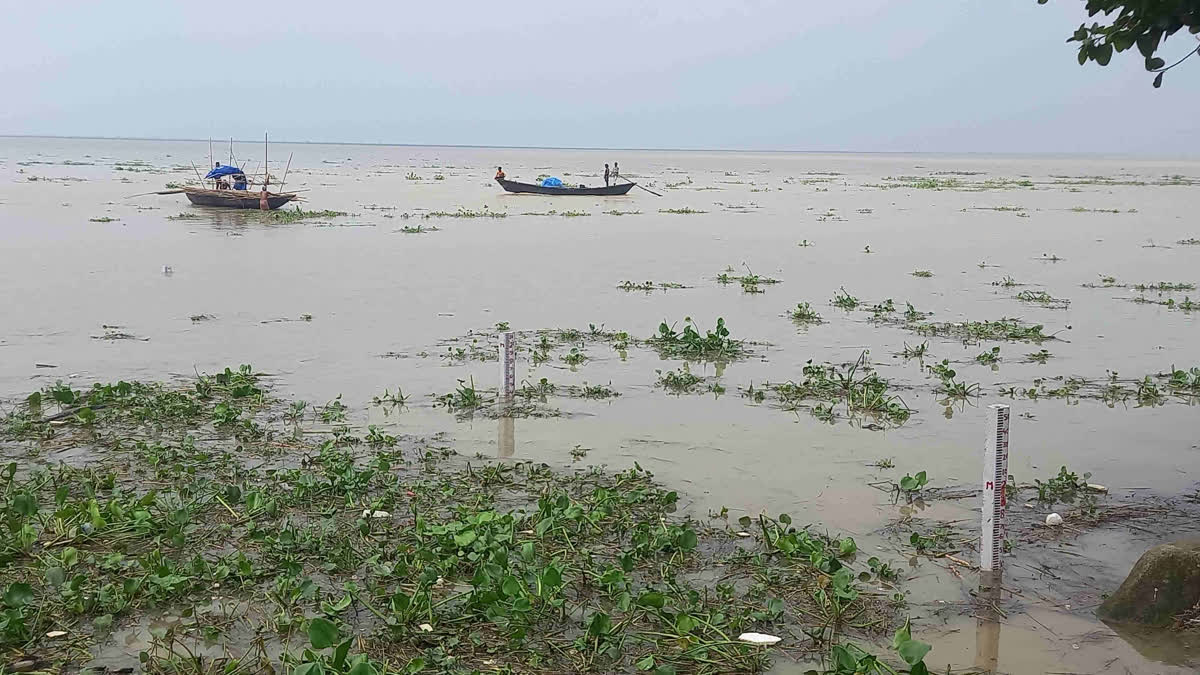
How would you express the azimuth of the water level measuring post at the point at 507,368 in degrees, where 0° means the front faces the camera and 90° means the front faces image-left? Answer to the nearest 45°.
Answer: approximately 0°

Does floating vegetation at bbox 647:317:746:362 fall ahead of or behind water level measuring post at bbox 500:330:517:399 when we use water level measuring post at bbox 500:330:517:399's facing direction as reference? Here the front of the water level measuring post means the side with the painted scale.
behind

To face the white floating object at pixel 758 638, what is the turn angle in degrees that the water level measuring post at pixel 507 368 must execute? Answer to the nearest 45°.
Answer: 0° — it already faces it

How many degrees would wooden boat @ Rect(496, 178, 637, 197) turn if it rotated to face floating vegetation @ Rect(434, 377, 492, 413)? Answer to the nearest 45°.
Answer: approximately 90° to its left

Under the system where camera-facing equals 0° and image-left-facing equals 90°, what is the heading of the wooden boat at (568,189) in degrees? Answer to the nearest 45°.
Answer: approximately 90°

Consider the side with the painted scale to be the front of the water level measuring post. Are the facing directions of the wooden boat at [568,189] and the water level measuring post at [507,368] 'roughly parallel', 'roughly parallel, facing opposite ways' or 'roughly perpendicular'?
roughly perpendicular

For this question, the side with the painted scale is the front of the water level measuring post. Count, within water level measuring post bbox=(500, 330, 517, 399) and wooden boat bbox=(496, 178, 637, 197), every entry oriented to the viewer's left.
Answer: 1

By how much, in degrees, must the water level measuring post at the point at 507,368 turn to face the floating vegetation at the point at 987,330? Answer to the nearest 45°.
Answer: approximately 135° to its left

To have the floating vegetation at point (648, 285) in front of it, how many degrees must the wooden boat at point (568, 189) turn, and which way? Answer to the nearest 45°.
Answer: approximately 90° to its left
